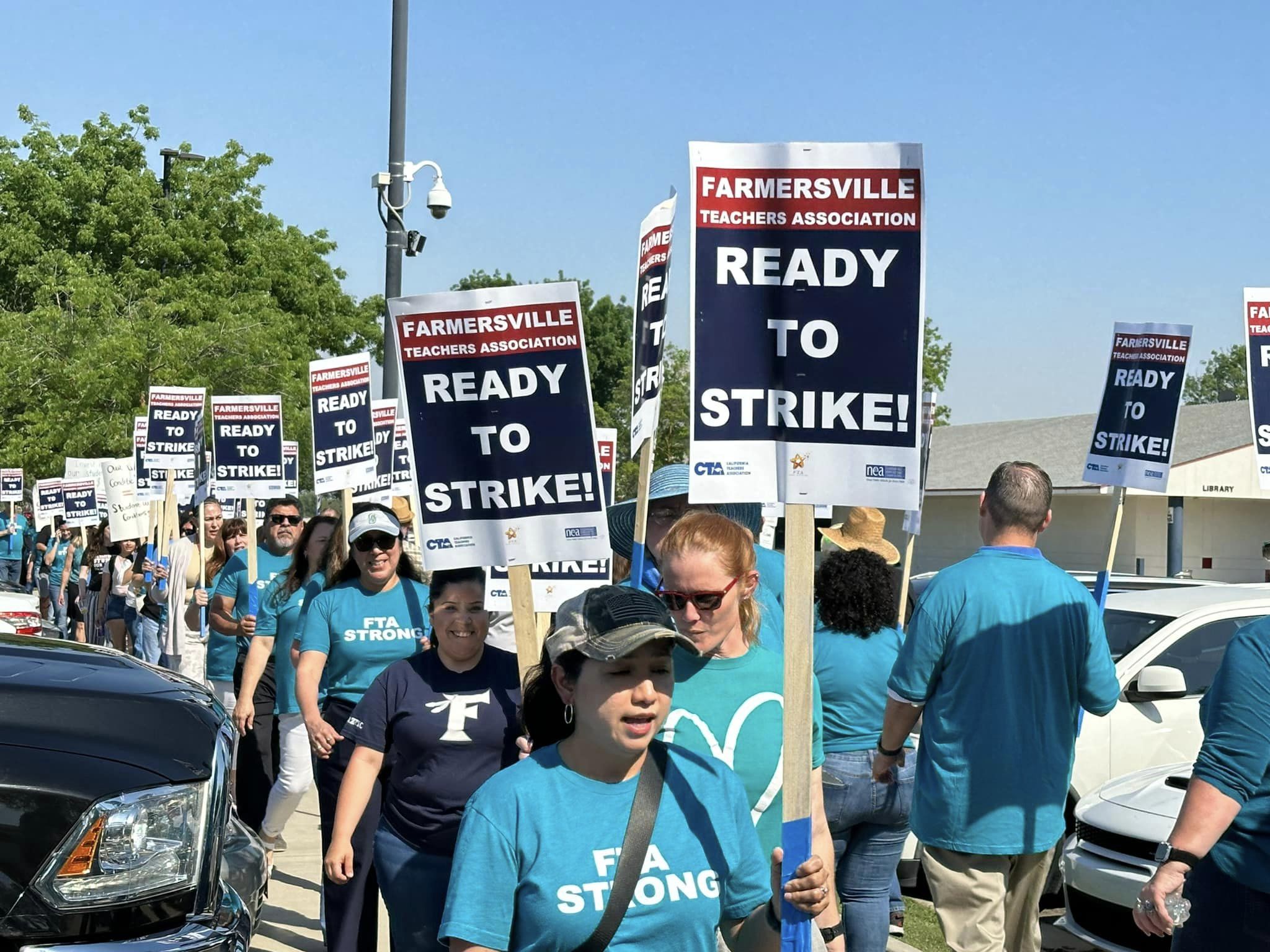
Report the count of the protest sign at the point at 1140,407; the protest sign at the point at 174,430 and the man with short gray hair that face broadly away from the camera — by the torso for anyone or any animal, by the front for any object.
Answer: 1

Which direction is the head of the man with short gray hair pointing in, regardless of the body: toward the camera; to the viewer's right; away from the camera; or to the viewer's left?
away from the camera

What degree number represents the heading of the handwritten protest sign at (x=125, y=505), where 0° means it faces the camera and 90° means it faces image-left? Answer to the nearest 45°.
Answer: approximately 0°

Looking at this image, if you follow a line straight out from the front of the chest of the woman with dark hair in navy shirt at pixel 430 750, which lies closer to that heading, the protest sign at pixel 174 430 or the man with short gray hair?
the man with short gray hair

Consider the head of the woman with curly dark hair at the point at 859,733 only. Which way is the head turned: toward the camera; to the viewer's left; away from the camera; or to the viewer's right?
away from the camera

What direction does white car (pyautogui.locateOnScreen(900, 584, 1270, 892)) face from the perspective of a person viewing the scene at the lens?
facing the viewer and to the left of the viewer

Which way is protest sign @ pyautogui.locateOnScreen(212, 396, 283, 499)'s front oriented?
toward the camera

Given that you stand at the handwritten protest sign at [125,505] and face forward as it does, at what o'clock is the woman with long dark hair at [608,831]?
The woman with long dark hair is roughly at 12 o'clock from the handwritten protest sign.

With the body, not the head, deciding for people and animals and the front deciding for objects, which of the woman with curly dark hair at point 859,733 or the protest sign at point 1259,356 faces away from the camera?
the woman with curly dark hair

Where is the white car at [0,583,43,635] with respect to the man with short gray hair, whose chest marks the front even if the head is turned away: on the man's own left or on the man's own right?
on the man's own left

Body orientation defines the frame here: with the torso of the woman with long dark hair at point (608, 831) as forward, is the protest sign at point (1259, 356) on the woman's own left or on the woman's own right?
on the woman's own left

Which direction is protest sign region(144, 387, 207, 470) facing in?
toward the camera

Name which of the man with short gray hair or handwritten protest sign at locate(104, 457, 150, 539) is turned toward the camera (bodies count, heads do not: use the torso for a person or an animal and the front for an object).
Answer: the handwritten protest sign

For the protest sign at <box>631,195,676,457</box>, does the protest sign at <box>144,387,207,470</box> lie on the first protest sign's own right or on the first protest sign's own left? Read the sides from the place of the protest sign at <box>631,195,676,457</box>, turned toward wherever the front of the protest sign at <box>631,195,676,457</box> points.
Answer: on the first protest sign's own right

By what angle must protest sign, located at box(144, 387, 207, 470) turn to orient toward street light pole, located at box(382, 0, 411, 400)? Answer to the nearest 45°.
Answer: approximately 45° to its left

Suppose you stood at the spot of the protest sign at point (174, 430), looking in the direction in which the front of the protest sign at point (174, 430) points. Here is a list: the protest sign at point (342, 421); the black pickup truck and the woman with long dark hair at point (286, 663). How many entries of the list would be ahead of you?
3

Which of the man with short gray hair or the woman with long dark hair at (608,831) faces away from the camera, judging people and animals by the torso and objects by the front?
the man with short gray hair
